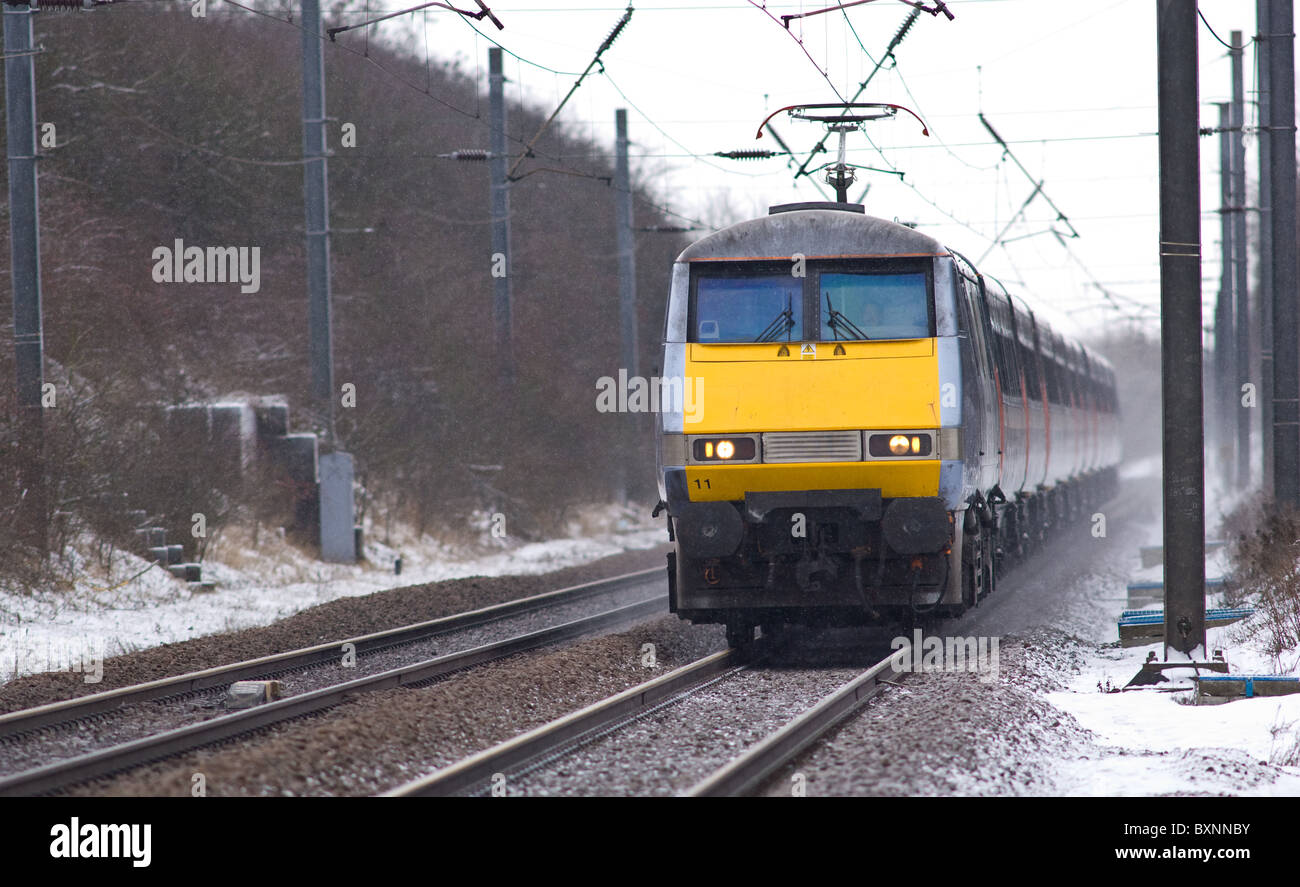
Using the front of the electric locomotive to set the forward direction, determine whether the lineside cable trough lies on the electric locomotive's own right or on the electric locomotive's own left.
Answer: on the electric locomotive's own left

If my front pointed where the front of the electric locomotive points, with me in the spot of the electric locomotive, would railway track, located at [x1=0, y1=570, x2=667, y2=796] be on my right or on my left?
on my right

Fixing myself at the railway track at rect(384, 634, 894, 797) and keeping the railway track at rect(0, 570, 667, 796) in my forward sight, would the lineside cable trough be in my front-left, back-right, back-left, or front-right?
back-right

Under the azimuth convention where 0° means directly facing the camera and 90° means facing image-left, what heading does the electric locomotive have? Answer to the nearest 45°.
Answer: approximately 0°
